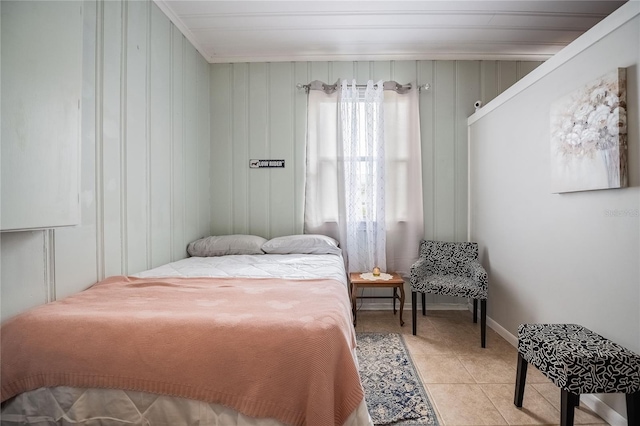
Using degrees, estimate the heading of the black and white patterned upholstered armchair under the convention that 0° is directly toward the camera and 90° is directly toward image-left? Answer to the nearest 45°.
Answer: approximately 0°

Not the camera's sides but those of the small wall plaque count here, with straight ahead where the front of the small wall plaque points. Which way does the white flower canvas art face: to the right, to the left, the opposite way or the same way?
to the right

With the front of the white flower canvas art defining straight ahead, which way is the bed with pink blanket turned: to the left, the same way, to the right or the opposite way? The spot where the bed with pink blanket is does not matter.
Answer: to the left

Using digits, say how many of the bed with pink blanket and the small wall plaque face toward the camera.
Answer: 2

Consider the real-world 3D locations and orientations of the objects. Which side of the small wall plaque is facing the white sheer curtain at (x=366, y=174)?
left

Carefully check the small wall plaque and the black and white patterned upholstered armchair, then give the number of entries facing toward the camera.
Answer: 2

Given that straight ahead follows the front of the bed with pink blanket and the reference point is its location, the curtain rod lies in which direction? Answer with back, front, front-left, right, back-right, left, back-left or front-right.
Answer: back-left

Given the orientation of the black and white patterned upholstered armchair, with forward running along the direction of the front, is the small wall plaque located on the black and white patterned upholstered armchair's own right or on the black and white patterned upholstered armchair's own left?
on the black and white patterned upholstered armchair's own right

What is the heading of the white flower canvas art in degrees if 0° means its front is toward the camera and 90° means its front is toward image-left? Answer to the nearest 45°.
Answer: approximately 45°

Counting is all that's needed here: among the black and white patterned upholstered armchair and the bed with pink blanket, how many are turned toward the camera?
2
